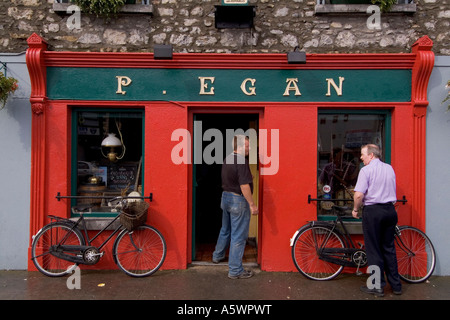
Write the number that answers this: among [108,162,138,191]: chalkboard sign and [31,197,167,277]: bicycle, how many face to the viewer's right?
1

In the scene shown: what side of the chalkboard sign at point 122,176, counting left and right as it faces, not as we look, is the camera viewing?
front

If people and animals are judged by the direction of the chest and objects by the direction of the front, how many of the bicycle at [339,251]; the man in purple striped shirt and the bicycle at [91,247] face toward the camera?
0

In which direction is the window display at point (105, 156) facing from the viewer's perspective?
toward the camera

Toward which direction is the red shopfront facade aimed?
toward the camera

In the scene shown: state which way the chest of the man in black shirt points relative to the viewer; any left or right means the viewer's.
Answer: facing away from the viewer and to the right of the viewer

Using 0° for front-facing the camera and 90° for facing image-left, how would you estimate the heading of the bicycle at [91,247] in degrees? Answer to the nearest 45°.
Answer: approximately 270°

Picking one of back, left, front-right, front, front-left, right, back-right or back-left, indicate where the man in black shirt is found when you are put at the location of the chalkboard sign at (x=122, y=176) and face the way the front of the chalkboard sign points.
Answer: front-left

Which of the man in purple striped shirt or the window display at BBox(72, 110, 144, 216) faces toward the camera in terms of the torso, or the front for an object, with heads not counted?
the window display

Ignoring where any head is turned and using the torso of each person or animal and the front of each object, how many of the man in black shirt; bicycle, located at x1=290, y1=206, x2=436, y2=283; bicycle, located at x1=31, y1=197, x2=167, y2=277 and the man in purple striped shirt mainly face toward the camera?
0

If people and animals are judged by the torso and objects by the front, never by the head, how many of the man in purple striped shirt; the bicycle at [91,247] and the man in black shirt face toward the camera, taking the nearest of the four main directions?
0
